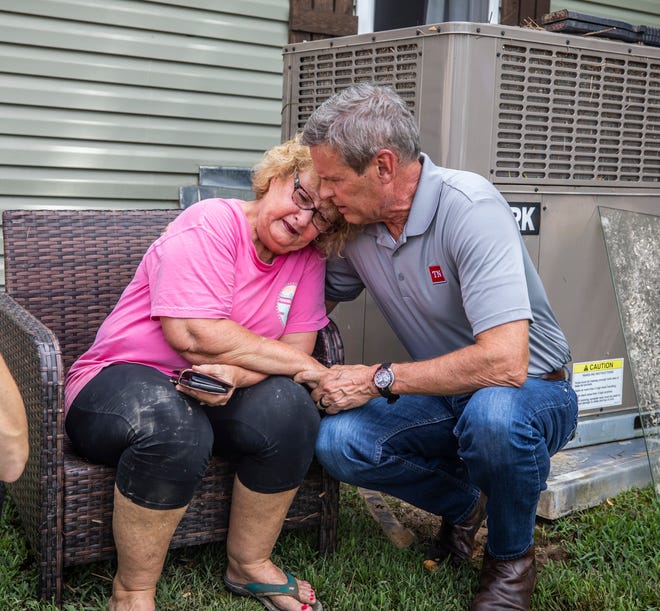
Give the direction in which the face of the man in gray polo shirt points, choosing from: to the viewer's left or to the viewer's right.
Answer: to the viewer's left

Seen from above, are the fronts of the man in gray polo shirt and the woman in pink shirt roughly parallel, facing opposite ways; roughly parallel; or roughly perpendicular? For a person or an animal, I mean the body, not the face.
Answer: roughly perpendicular

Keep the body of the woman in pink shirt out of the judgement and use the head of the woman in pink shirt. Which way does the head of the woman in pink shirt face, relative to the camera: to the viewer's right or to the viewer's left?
to the viewer's right

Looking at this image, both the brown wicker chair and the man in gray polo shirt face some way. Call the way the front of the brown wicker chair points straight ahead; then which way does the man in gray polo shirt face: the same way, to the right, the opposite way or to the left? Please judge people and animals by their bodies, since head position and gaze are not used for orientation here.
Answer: to the right

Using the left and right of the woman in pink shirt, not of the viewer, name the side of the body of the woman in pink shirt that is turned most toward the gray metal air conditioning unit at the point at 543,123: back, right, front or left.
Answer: left

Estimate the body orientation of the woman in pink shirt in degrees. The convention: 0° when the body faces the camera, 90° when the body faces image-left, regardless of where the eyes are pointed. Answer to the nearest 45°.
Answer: approximately 315°

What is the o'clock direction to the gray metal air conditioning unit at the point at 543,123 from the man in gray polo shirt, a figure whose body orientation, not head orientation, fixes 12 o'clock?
The gray metal air conditioning unit is roughly at 5 o'clock from the man in gray polo shirt.

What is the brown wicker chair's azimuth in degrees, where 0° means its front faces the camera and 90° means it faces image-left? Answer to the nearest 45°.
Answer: approximately 315°

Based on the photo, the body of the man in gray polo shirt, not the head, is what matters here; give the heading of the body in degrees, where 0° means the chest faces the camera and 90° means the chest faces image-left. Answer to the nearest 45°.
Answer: approximately 45°
